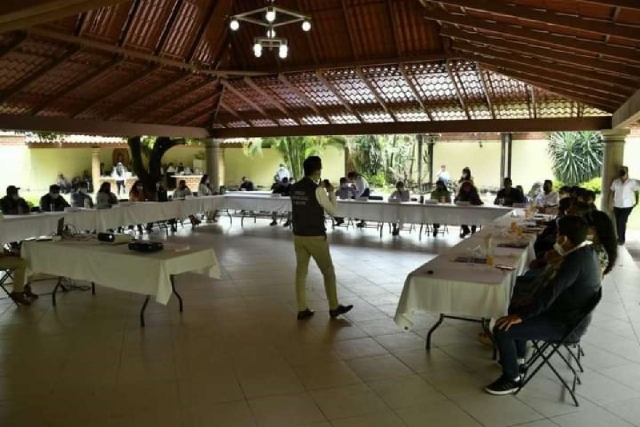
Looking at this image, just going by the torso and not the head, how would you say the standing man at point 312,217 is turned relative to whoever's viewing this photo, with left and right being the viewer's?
facing away from the viewer and to the right of the viewer

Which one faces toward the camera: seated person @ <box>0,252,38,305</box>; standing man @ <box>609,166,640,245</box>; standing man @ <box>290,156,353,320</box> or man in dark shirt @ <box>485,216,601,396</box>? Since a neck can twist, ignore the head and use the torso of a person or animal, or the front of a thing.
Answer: standing man @ <box>609,166,640,245</box>

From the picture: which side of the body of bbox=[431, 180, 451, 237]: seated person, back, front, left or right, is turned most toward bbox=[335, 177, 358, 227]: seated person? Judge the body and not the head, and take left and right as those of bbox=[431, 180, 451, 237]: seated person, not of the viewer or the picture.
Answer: right

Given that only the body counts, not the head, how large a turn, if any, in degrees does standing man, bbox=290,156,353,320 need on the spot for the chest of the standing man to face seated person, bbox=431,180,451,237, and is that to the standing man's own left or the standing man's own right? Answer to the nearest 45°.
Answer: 0° — they already face them

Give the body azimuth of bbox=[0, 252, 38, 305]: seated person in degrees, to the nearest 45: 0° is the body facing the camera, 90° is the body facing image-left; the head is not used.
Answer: approximately 270°

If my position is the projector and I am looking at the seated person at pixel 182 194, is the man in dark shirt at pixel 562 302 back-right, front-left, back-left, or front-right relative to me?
back-right

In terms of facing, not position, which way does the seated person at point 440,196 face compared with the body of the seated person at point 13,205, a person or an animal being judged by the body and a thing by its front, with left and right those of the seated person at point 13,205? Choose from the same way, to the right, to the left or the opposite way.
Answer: to the right

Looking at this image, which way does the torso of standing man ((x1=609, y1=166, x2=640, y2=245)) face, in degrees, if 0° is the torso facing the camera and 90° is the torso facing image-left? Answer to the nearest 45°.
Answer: approximately 0°

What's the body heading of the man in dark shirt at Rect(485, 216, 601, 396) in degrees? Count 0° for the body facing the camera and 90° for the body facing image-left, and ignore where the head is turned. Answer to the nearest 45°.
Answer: approximately 90°

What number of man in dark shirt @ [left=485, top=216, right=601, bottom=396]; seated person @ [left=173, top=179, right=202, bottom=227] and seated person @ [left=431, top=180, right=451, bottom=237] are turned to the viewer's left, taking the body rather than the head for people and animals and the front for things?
1

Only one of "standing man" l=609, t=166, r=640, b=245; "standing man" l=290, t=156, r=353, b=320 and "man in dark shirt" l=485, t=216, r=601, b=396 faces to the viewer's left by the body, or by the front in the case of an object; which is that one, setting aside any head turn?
the man in dark shirt

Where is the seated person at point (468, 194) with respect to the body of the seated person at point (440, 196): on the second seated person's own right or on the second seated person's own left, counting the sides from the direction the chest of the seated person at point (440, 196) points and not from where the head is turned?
on the second seated person's own left

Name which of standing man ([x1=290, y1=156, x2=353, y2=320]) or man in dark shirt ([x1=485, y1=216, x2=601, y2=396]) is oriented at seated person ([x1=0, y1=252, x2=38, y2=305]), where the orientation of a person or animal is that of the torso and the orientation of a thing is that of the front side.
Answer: the man in dark shirt

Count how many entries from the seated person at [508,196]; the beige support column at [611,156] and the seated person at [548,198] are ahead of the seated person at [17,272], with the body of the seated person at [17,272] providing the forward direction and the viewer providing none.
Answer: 3

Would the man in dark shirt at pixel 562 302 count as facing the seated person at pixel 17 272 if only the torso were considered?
yes
